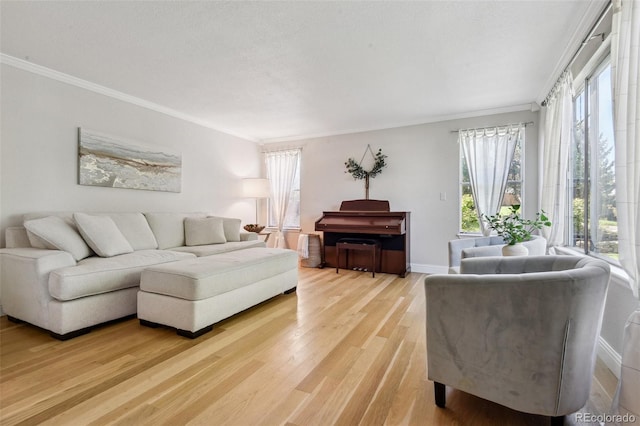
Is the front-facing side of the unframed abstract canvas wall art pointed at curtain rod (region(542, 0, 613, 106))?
yes

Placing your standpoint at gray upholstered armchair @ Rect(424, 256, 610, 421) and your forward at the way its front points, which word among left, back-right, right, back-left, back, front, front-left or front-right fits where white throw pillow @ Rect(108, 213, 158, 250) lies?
front-left

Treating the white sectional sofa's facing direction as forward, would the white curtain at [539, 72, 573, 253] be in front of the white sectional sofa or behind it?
in front

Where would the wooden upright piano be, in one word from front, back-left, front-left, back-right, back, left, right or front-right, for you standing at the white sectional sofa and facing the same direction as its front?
front-left

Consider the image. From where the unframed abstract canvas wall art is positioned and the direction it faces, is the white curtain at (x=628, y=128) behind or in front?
in front

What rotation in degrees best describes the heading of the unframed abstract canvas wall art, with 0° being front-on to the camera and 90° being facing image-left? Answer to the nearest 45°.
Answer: approximately 315°

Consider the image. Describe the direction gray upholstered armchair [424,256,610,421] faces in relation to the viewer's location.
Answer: facing away from the viewer and to the left of the viewer

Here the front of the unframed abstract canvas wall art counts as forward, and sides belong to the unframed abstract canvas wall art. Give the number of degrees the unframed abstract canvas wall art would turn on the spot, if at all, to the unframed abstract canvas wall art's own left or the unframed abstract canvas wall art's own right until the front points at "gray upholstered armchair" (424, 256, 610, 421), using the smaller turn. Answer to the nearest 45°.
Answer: approximately 45° to the unframed abstract canvas wall art's own right

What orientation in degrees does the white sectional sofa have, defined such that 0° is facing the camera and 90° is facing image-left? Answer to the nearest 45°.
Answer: approximately 315°

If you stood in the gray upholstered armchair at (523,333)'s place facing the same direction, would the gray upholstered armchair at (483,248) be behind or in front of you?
in front

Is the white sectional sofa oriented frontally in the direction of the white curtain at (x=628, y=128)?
yes

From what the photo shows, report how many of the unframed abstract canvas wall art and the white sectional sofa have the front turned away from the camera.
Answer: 0
